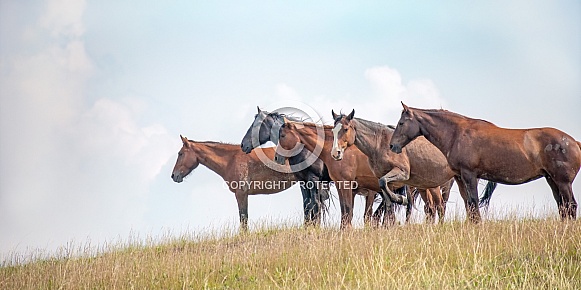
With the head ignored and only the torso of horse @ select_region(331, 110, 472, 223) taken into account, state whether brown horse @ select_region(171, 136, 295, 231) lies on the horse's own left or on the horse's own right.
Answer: on the horse's own right

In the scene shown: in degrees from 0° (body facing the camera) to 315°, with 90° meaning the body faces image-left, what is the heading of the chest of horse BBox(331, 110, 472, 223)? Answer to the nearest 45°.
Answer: approximately 45°

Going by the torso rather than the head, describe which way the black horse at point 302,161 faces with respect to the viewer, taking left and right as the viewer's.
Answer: facing to the left of the viewer

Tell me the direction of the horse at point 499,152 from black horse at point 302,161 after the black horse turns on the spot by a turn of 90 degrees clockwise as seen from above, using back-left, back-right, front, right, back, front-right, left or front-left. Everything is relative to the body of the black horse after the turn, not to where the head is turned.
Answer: back-right

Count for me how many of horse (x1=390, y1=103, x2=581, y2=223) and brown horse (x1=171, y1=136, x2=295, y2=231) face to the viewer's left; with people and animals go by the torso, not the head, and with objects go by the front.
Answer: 2

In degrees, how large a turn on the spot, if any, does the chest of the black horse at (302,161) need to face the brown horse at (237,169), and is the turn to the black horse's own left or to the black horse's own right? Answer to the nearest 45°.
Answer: approximately 45° to the black horse's own right

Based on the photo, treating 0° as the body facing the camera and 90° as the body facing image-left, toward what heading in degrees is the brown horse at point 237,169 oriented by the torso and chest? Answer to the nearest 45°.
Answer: approximately 90°

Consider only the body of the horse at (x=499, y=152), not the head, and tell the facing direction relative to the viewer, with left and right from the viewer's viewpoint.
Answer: facing to the left of the viewer

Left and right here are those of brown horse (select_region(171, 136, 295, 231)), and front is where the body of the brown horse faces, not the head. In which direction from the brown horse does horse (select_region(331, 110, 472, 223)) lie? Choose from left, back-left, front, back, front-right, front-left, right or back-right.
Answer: back-left
